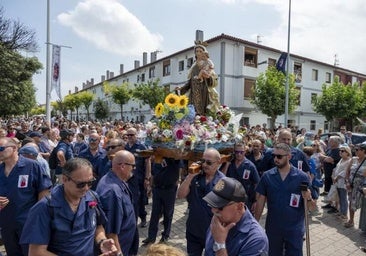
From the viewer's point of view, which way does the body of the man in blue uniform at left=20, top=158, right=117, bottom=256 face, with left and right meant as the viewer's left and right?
facing the viewer and to the right of the viewer

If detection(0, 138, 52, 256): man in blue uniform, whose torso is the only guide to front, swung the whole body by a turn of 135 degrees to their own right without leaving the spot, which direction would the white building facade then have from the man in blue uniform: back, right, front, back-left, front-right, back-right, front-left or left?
front-right

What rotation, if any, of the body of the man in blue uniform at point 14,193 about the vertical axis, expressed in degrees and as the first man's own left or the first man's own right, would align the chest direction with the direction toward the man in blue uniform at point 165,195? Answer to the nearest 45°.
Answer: approximately 135° to the first man's own left

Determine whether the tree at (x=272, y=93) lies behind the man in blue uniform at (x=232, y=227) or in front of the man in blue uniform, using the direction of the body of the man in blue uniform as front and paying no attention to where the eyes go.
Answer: behind

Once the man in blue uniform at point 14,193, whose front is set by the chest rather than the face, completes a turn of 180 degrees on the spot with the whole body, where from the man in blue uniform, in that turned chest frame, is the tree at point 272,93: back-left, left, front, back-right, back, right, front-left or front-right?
front

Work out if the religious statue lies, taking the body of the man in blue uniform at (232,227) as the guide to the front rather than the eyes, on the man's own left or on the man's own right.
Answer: on the man's own right

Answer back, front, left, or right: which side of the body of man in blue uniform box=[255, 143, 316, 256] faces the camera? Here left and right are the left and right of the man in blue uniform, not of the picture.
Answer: front

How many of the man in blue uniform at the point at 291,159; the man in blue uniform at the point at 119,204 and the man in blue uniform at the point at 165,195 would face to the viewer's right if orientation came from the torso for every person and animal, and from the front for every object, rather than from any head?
1

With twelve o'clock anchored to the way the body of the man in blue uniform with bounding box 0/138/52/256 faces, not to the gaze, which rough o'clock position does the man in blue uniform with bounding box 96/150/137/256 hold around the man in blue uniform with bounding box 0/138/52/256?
the man in blue uniform with bounding box 96/150/137/256 is roughly at 9 o'clock from the man in blue uniform with bounding box 0/138/52/256.

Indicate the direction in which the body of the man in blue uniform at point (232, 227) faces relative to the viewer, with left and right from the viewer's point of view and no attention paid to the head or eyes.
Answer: facing the viewer and to the left of the viewer

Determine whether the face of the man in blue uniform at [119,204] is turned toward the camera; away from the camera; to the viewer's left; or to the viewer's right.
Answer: to the viewer's right

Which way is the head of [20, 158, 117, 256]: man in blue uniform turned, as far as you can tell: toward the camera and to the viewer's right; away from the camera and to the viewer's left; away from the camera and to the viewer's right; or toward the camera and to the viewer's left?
toward the camera and to the viewer's right

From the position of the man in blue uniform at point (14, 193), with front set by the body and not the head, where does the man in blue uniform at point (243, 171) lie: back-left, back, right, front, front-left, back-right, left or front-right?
back-left

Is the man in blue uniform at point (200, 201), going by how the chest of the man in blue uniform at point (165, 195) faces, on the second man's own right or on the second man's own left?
on the second man's own left

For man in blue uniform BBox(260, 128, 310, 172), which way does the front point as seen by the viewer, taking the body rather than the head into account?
toward the camera
